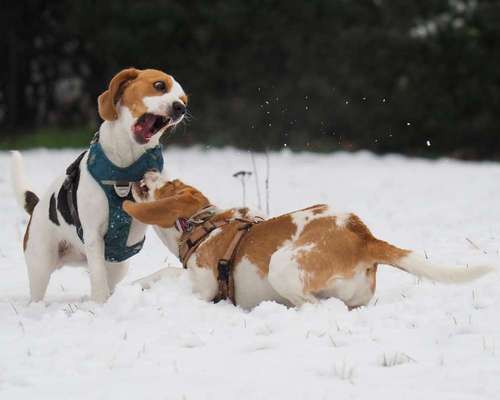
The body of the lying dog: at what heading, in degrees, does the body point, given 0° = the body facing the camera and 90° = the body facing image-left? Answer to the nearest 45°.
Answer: approximately 90°

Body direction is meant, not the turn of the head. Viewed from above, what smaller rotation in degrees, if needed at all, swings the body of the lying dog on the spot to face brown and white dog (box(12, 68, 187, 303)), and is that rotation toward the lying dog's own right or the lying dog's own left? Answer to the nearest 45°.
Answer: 0° — it already faces it
